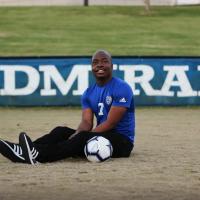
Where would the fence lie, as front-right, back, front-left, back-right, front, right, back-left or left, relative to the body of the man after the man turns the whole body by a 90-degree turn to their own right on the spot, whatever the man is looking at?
front-right

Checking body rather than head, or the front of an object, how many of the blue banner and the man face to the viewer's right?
0

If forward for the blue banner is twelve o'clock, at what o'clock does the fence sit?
The fence is roughly at 6 o'clock from the blue banner.

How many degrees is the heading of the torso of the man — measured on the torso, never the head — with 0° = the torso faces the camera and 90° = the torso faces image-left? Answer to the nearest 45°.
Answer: approximately 45°

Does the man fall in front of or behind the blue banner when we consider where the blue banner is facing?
in front

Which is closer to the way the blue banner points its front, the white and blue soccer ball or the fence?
the white and blue soccer ball

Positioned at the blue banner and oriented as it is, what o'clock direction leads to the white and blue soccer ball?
The white and blue soccer ball is roughly at 12 o'clock from the blue banner.

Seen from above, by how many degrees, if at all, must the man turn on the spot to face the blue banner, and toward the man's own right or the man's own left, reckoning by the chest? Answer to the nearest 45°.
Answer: approximately 135° to the man's own right
